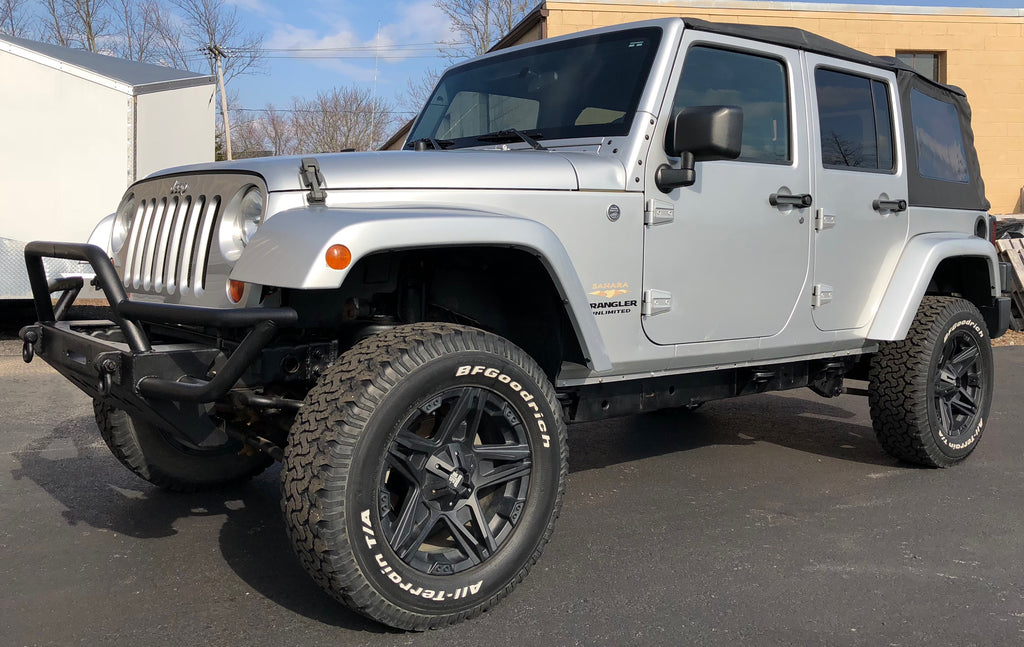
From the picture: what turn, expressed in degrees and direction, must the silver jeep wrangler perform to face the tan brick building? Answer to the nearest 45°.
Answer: approximately 180°

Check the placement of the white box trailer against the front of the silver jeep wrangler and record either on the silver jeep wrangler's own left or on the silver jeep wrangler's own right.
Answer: on the silver jeep wrangler's own right

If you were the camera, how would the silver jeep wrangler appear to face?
facing the viewer and to the left of the viewer
